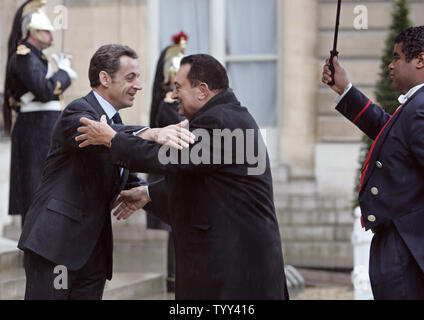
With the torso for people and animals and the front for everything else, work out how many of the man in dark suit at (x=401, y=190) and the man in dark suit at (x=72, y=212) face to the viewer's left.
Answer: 1

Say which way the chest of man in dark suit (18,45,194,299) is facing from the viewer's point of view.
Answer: to the viewer's right

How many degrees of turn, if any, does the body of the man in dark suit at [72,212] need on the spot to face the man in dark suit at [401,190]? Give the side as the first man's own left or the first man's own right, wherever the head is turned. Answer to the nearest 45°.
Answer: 0° — they already face them

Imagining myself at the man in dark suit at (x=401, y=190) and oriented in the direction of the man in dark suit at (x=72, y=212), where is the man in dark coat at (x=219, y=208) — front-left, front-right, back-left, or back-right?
front-left

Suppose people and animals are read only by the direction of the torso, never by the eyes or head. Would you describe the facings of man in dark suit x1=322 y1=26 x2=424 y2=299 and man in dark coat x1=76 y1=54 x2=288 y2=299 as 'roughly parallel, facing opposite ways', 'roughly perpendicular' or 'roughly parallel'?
roughly parallel

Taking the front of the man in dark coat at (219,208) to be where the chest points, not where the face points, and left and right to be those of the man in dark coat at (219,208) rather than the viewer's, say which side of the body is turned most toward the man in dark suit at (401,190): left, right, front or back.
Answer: back

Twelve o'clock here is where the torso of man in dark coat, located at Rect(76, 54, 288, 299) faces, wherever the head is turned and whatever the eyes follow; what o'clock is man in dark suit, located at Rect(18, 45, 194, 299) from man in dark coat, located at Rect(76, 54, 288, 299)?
man in dark suit, located at Rect(18, 45, 194, 299) is roughly at 1 o'clock from man in dark coat, located at Rect(76, 54, 288, 299).

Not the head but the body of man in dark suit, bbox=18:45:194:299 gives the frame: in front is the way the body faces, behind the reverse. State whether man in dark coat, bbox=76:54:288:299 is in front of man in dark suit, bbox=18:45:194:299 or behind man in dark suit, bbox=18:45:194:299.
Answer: in front

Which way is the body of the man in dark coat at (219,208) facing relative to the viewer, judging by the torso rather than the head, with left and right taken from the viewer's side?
facing to the left of the viewer

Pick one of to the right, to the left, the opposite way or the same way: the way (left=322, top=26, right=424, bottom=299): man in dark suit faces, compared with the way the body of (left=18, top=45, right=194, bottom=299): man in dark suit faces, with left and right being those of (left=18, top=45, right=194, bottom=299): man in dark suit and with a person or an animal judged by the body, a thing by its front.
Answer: the opposite way

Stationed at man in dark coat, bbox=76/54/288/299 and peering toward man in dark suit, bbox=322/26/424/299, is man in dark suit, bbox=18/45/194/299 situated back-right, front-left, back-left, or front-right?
back-left

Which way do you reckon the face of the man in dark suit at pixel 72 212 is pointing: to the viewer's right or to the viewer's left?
to the viewer's right

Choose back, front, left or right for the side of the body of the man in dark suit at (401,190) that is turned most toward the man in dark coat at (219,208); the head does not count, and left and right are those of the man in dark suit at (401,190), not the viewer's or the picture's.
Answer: front

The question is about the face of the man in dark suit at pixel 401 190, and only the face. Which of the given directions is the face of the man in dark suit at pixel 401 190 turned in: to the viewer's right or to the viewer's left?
to the viewer's left

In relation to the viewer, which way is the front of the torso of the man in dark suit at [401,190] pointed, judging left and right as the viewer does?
facing to the left of the viewer

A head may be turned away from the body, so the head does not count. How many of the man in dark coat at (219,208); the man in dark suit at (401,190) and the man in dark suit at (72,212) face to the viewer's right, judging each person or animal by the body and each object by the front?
1

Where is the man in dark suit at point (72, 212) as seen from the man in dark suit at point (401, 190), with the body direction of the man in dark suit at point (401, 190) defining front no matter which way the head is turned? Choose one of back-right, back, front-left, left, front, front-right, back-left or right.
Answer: front

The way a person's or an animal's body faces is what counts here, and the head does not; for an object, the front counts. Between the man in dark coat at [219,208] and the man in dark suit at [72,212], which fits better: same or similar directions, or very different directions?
very different directions
